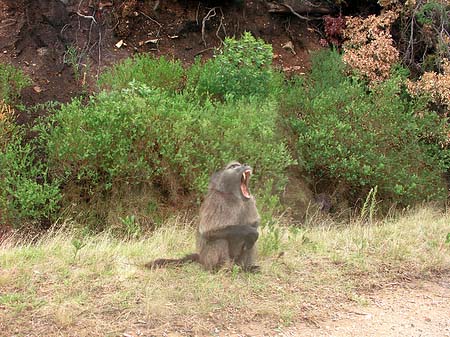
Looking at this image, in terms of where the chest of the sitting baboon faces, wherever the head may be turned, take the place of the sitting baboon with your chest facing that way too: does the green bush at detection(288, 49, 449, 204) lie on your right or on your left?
on your left

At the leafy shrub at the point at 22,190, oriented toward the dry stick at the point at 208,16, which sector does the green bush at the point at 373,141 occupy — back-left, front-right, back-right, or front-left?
front-right

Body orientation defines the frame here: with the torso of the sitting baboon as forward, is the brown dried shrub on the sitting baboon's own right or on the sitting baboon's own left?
on the sitting baboon's own left

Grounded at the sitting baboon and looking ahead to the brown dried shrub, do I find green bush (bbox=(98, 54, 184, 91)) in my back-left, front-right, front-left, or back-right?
front-left
